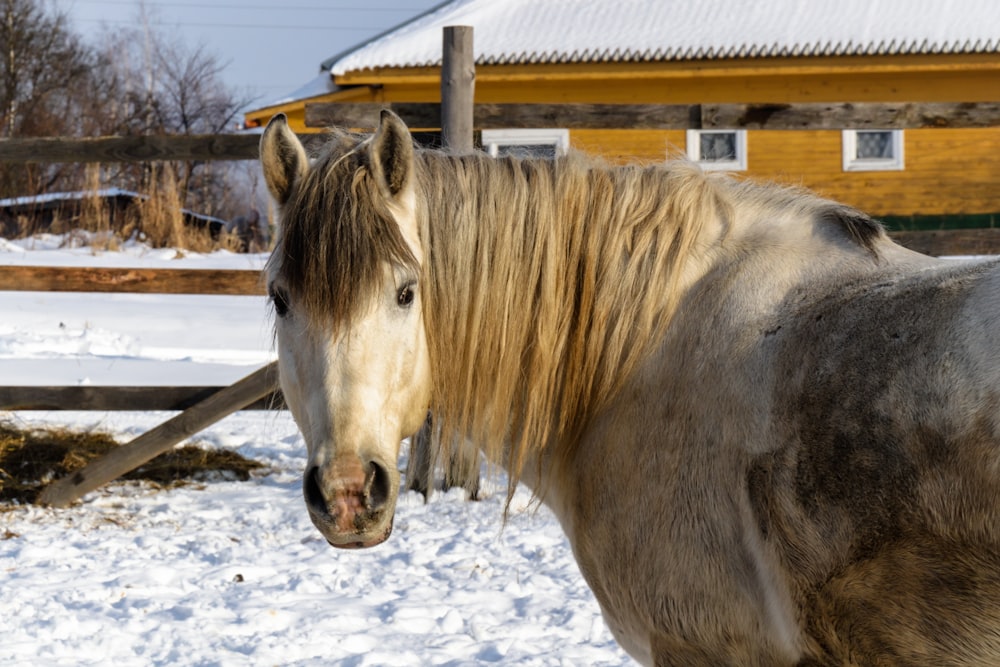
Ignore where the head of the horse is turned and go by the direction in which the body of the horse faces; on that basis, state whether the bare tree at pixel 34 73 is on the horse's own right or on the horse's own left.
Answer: on the horse's own right

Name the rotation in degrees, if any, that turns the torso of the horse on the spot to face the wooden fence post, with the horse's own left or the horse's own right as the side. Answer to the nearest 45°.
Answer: approximately 90° to the horse's own right

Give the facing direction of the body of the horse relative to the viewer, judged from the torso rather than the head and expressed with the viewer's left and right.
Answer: facing to the left of the viewer

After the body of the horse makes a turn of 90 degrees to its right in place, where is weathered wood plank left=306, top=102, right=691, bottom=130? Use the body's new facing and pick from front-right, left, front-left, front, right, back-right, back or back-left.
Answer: front

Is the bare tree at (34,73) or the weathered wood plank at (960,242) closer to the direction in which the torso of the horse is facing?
the bare tree

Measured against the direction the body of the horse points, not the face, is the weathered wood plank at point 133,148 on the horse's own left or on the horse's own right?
on the horse's own right

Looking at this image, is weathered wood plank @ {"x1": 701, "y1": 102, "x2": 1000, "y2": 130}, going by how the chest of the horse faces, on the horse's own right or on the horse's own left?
on the horse's own right

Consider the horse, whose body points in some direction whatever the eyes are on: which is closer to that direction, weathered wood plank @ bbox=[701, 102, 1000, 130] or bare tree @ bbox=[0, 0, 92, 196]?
the bare tree

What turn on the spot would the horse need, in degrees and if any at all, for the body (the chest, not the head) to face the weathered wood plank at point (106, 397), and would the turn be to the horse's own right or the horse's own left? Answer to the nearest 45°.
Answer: approximately 45° to the horse's own right
